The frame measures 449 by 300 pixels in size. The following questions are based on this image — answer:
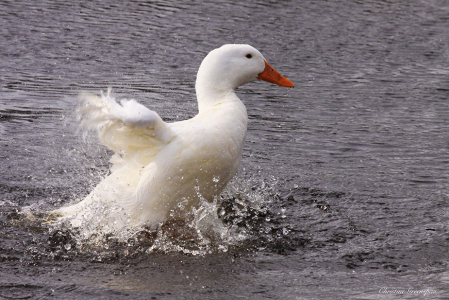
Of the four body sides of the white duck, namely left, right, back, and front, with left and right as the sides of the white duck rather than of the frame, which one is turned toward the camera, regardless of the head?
right

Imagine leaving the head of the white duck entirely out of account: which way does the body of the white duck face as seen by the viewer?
to the viewer's right
